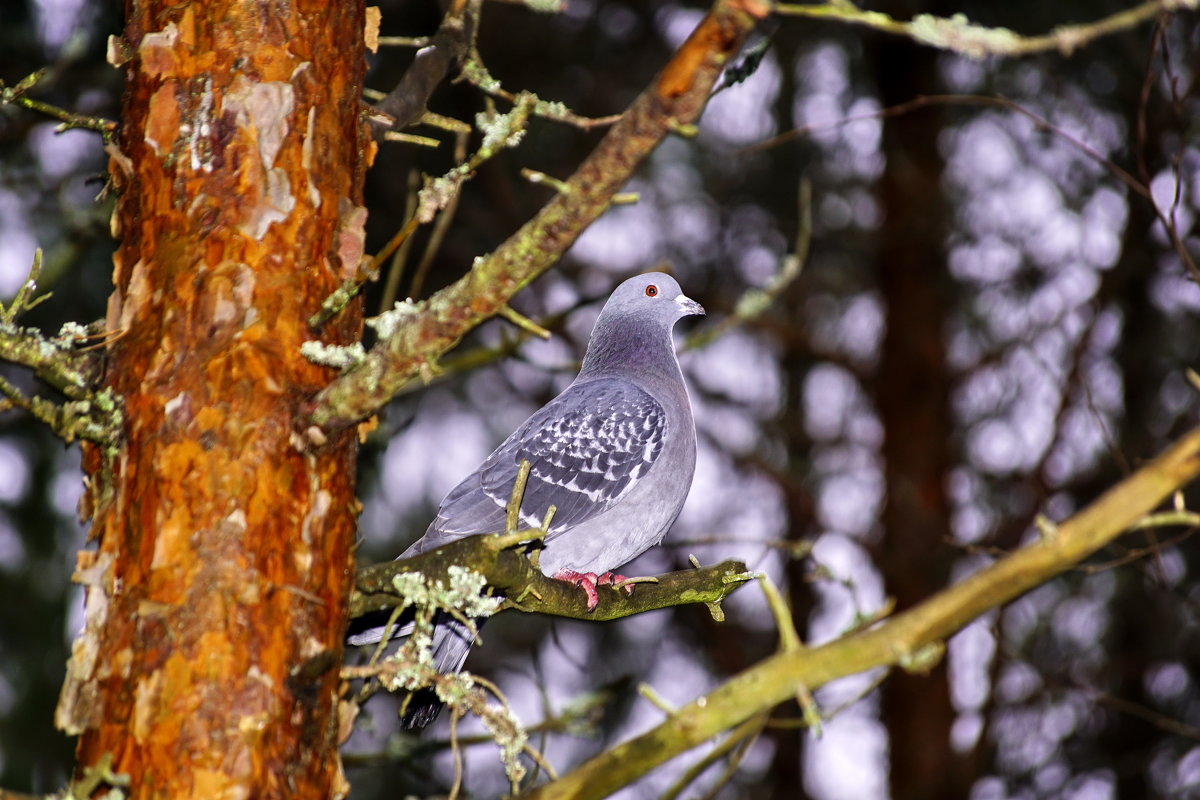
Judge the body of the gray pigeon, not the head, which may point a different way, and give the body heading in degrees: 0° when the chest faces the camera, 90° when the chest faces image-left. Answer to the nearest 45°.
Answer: approximately 270°
